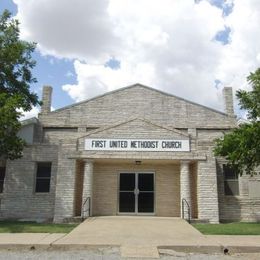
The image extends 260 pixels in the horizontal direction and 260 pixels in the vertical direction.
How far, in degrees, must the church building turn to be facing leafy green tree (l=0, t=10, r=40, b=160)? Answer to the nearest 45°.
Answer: approximately 90° to its right

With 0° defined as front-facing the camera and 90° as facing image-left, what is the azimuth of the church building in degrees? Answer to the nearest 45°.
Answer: approximately 0°

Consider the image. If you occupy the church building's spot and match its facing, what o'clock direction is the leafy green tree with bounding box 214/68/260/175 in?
The leafy green tree is roughly at 10 o'clock from the church building.
